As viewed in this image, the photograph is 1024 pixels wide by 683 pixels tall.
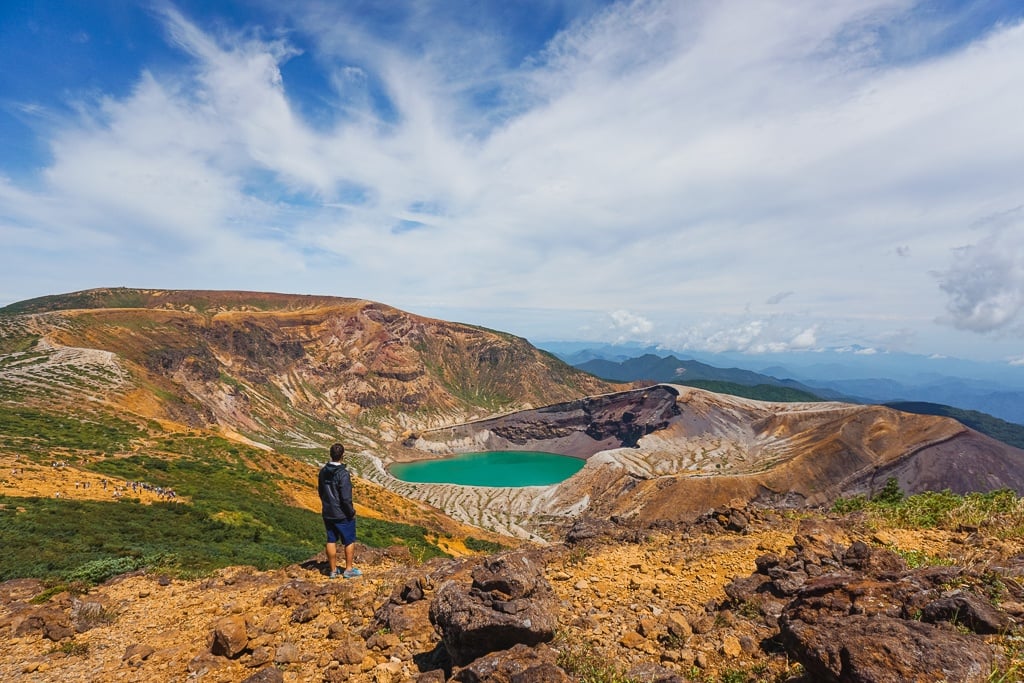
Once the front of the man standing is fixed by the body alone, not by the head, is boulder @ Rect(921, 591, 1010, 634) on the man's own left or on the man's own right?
on the man's own right

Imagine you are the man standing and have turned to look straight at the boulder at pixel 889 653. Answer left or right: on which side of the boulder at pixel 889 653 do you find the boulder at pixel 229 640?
right

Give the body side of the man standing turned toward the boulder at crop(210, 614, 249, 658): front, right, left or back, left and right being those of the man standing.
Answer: back

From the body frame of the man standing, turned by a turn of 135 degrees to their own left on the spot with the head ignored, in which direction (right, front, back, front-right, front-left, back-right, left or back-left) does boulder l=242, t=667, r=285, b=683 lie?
left

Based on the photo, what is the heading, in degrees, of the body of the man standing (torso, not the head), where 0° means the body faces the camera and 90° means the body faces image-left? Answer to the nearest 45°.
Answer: approximately 225°

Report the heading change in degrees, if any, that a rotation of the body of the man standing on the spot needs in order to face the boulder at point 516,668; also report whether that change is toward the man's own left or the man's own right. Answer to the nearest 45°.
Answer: approximately 135° to the man's own right
